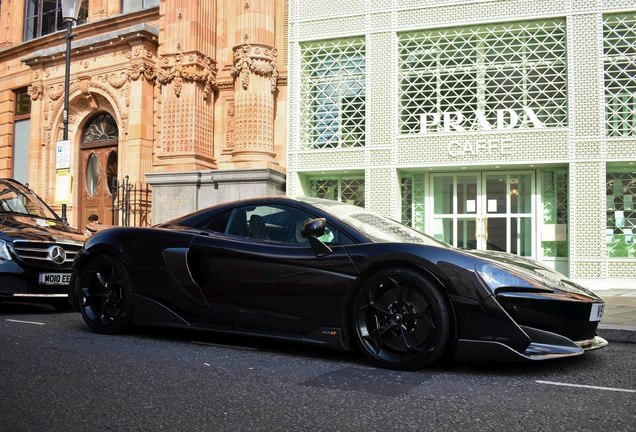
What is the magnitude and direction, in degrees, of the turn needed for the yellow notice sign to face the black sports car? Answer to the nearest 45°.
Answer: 0° — it already faces it

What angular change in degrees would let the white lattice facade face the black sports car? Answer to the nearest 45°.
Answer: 0° — it already faces it

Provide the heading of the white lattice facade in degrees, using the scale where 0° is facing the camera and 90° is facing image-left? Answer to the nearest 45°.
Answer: approximately 0°

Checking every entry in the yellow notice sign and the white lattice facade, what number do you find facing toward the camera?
2

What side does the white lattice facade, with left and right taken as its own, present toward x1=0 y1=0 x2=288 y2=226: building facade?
right

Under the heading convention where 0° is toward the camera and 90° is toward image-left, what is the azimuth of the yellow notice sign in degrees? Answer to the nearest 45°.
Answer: approximately 0°

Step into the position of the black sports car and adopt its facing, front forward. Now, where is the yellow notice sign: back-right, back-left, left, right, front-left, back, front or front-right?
back

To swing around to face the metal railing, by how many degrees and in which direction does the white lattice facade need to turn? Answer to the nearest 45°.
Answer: approximately 90° to its right
